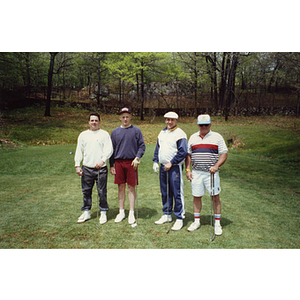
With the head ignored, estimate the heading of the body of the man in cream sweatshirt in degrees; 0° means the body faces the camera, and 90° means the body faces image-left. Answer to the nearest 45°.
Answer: approximately 0°

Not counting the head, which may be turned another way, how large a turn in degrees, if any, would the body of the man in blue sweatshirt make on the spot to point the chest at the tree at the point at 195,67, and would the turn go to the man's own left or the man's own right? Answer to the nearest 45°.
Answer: approximately 135° to the man's own left

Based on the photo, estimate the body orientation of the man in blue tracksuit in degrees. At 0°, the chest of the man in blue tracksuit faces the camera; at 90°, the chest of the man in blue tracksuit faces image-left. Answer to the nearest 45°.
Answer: approximately 45°

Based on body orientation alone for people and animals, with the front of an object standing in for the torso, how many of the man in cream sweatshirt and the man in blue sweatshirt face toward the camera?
2

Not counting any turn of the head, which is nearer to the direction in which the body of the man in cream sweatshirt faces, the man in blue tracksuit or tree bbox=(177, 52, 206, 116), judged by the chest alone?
the man in blue tracksuit

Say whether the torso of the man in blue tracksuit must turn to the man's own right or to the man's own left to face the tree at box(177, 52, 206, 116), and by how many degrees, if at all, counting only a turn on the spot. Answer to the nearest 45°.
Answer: approximately 135° to the man's own right

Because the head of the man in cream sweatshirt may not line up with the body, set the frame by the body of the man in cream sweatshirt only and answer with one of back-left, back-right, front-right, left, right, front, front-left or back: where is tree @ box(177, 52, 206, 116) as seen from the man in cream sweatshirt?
back-left
